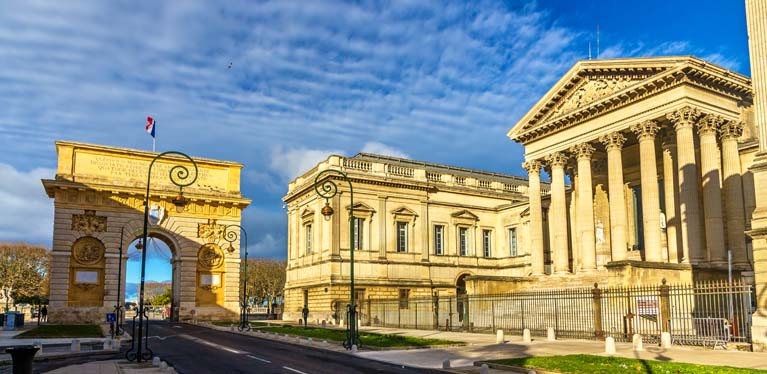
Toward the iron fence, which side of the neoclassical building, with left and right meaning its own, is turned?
front

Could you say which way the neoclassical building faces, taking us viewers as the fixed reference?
facing the viewer and to the left of the viewer

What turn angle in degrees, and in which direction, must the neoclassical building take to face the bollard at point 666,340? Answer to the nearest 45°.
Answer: approximately 45° to its left

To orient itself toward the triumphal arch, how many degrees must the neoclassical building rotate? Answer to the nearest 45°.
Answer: approximately 45° to its right

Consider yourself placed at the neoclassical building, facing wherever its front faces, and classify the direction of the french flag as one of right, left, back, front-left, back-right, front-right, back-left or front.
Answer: front-right

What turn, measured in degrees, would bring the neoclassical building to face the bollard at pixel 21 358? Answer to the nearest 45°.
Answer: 0° — it already faces it
